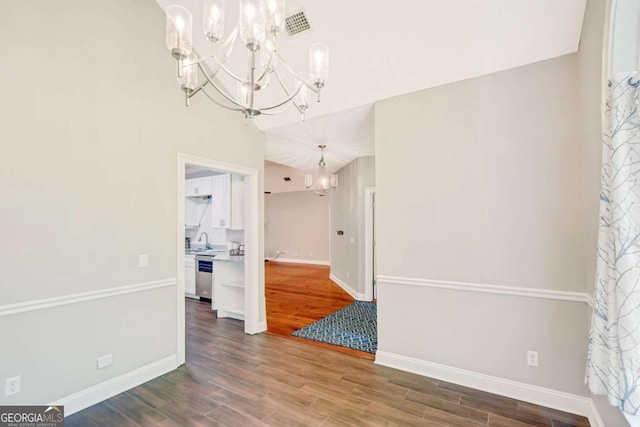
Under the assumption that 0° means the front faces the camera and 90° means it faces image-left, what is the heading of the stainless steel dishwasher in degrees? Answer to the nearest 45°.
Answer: approximately 45°

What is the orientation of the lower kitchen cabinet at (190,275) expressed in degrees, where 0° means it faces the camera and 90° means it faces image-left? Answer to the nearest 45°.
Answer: approximately 45°

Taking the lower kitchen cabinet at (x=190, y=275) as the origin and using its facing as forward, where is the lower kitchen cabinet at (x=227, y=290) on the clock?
the lower kitchen cabinet at (x=227, y=290) is roughly at 10 o'clock from the lower kitchen cabinet at (x=190, y=275).

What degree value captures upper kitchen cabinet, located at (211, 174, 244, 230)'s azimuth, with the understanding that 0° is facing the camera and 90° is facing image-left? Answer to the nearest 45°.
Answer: approximately 45°

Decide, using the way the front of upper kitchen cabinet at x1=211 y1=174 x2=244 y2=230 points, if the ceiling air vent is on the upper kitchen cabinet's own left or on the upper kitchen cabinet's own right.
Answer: on the upper kitchen cabinet's own left
